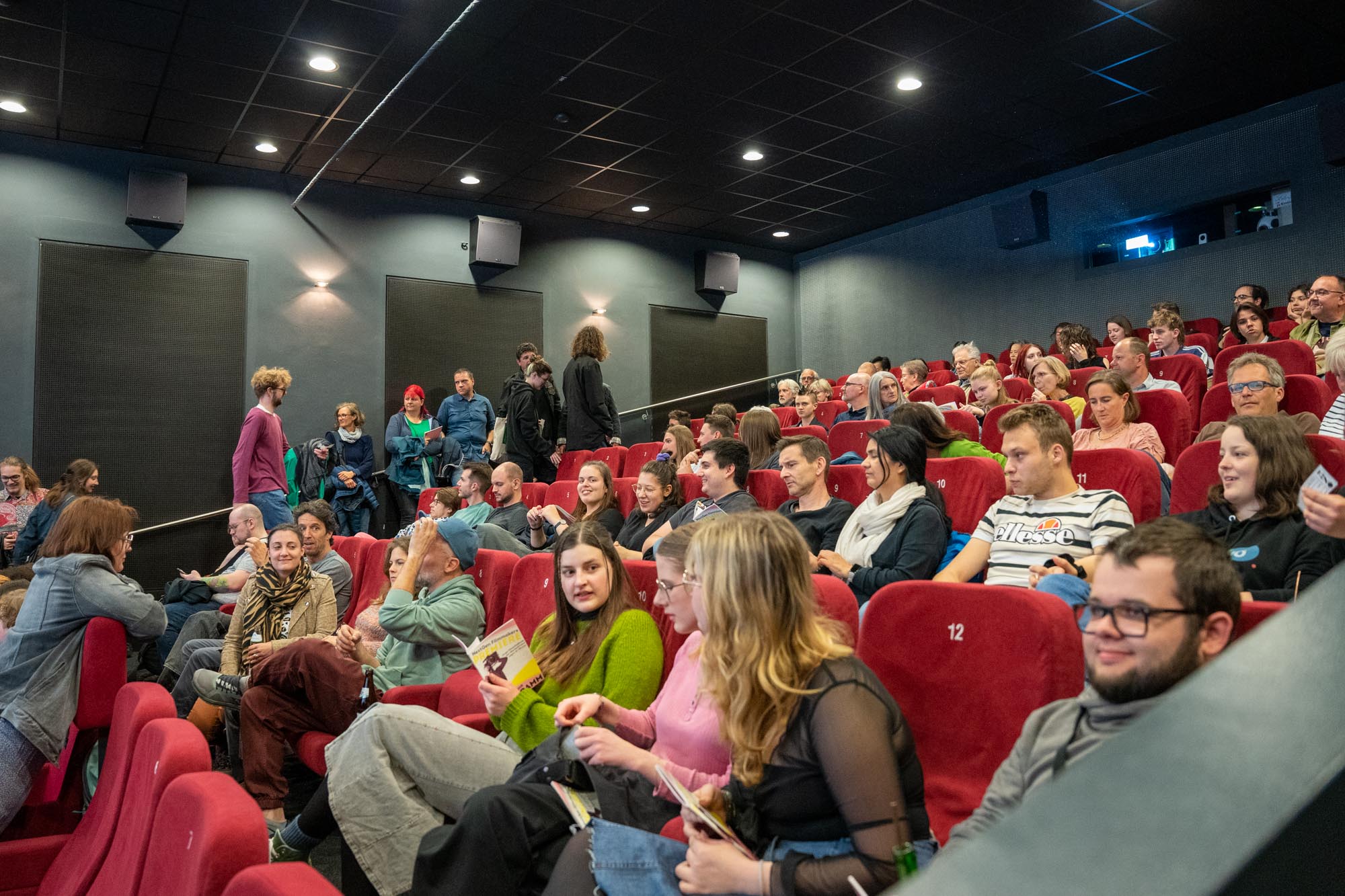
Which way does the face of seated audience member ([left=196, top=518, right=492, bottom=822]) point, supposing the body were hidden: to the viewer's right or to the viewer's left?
to the viewer's left

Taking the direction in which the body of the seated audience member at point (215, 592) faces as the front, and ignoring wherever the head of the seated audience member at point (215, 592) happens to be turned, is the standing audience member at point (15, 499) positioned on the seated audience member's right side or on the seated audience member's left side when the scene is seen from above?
on the seated audience member's right side

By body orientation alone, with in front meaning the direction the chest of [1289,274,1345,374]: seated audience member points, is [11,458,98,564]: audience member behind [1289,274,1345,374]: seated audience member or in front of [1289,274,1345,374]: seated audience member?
in front

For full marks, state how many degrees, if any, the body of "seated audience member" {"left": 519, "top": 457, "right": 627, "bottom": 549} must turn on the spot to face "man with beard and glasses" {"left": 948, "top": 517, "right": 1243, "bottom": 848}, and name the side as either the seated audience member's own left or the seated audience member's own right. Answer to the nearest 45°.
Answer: approximately 45° to the seated audience member's own left

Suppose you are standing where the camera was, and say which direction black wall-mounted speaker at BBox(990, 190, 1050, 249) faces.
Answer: facing the viewer and to the left of the viewer

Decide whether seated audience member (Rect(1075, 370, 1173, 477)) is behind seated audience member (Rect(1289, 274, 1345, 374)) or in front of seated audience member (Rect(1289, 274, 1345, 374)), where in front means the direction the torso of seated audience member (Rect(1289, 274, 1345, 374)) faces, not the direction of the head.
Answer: in front

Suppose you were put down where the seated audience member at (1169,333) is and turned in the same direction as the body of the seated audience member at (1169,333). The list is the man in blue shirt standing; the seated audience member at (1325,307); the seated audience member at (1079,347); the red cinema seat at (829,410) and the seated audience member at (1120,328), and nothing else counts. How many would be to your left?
1

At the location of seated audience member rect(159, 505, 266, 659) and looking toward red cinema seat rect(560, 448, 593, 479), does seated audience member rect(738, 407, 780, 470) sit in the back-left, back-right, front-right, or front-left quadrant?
front-right

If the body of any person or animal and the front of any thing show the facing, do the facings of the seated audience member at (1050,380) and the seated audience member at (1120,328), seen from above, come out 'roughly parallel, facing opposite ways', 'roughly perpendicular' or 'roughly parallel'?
roughly parallel

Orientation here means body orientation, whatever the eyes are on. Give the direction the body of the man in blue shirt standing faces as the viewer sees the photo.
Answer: toward the camera

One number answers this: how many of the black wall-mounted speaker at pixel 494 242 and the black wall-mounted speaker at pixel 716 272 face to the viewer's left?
0

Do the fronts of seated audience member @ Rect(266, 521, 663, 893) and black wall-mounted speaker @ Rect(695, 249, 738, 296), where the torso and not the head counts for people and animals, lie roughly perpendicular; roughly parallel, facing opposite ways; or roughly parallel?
roughly perpendicular

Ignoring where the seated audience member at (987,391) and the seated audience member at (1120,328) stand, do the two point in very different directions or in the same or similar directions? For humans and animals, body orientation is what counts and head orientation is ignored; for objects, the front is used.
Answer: same or similar directions

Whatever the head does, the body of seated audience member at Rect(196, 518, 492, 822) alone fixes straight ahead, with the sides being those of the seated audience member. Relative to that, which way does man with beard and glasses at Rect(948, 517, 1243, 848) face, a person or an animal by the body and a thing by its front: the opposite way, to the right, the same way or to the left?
the same way

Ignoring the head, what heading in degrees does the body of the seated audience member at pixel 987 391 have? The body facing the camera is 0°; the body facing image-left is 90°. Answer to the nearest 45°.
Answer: approximately 45°

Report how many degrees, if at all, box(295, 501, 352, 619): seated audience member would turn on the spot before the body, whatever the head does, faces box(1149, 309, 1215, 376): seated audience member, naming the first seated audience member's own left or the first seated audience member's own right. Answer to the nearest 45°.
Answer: approximately 135° to the first seated audience member's own left

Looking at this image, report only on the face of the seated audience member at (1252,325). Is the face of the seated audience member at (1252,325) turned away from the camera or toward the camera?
toward the camera

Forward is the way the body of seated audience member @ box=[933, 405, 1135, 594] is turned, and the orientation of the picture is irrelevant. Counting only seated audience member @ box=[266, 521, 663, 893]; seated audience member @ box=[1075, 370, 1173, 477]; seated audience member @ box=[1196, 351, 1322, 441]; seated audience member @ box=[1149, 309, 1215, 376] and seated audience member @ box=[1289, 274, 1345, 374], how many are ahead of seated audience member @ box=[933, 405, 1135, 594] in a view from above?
1

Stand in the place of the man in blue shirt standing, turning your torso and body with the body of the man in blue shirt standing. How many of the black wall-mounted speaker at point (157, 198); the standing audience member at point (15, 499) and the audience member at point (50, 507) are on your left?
0
